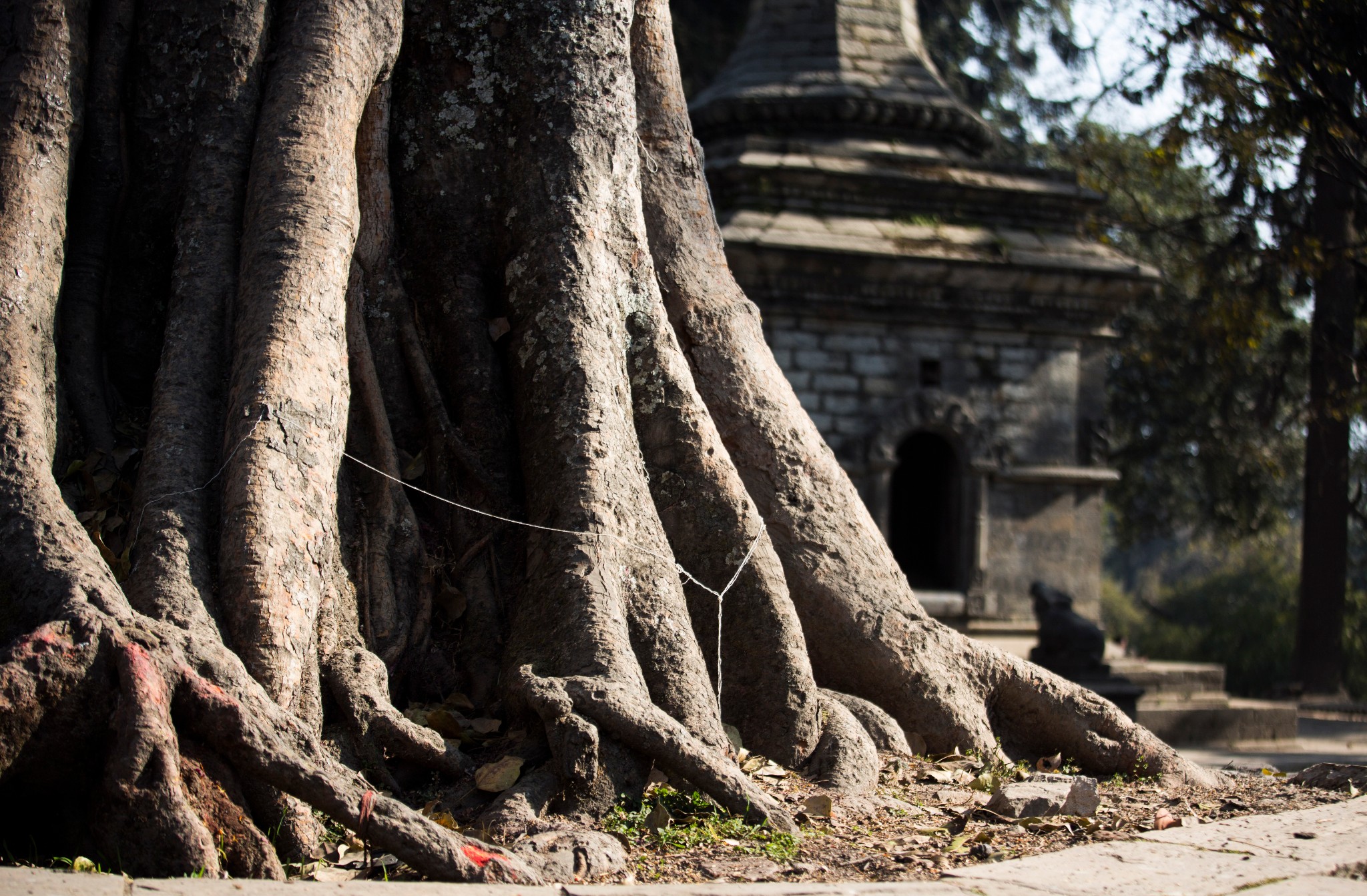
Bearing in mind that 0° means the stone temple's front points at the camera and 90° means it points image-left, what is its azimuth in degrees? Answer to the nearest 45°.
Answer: approximately 0°

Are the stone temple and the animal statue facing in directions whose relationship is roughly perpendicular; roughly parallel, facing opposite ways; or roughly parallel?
roughly perpendicular

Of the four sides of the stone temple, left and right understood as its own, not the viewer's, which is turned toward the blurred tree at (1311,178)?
left

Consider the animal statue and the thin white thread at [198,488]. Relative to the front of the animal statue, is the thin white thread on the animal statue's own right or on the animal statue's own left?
on the animal statue's own left

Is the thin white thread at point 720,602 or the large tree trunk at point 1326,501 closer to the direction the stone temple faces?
the thin white thread

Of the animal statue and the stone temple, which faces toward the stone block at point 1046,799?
the stone temple

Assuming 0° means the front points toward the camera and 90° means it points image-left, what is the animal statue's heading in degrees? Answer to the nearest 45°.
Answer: approximately 90°

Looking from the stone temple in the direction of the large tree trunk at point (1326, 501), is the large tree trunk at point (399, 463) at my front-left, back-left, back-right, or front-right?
back-right

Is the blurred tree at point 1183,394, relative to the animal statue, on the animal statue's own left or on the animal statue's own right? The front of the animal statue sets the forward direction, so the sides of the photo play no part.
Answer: on the animal statue's own right

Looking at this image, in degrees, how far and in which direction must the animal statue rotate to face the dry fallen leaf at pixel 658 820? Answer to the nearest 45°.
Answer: approximately 90° to its left
